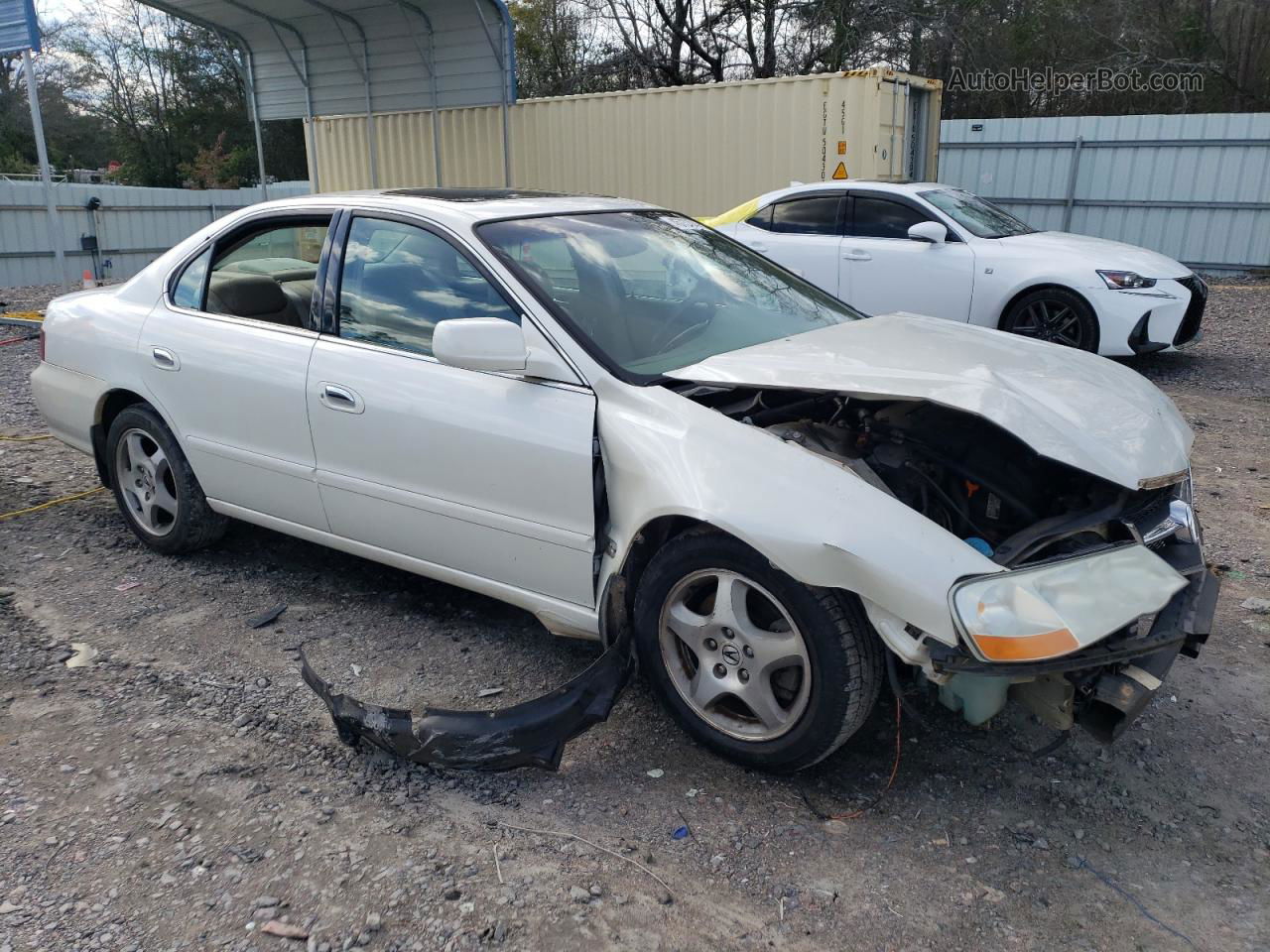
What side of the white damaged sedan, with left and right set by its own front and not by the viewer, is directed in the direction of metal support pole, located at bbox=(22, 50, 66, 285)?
back

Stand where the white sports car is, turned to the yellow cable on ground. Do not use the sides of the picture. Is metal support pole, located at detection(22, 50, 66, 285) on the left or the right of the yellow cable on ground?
right

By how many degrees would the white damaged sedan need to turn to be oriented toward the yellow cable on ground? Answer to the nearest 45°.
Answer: approximately 180°

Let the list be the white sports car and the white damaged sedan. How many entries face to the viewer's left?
0

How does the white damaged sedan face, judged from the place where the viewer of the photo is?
facing the viewer and to the right of the viewer

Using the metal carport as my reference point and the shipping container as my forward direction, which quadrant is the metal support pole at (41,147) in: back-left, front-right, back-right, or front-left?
back-right

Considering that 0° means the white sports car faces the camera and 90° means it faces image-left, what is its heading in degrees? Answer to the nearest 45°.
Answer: approximately 315°

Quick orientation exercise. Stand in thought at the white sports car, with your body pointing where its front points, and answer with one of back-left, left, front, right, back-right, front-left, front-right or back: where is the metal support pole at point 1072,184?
back-left

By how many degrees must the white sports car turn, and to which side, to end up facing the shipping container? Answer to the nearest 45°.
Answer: approximately 180°

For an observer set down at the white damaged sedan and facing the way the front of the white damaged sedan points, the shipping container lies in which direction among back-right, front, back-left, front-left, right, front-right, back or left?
back-left

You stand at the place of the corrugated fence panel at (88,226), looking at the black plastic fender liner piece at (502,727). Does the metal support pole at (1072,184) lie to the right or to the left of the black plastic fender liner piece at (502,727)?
left
